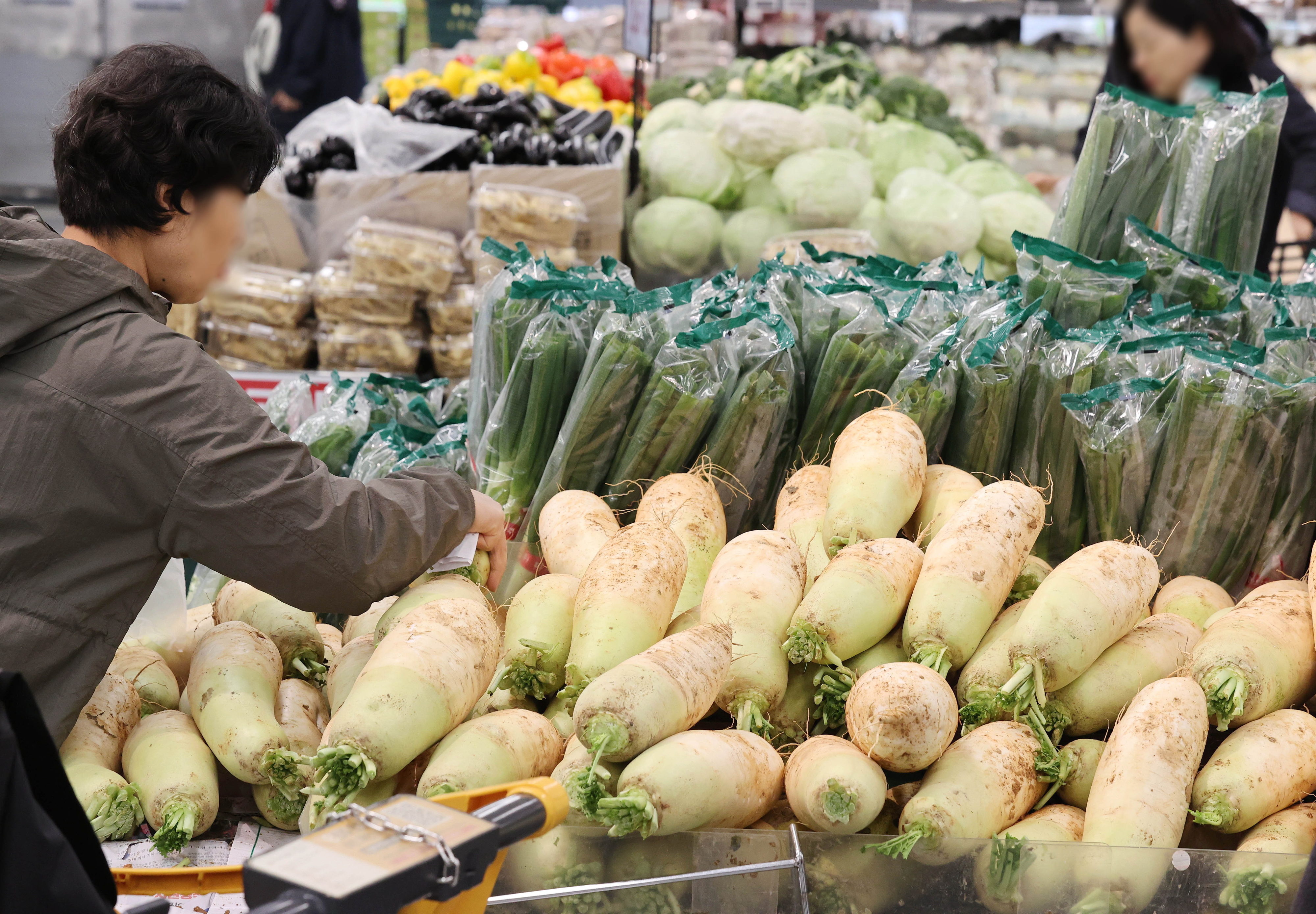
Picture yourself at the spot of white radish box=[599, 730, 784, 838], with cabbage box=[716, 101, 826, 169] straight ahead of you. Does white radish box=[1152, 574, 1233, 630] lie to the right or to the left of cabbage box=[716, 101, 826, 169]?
right

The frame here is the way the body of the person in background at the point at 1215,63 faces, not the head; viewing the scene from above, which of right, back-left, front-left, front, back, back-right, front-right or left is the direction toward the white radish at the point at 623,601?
front-left

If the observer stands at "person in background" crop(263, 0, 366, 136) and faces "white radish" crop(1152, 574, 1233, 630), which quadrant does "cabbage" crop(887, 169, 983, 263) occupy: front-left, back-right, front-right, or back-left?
front-left

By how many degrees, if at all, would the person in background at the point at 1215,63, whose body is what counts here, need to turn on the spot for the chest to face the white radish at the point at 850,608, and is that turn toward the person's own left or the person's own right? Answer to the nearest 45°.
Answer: approximately 45° to the person's own left

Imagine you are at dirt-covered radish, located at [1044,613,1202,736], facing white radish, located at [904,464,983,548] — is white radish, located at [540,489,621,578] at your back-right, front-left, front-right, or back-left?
front-left

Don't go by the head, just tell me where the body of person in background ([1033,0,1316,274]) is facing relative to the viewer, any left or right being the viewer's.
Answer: facing the viewer and to the left of the viewer

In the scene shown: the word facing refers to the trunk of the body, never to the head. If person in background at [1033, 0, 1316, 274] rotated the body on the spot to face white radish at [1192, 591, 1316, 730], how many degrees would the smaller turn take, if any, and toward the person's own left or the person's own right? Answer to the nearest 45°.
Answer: approximately 45° to the person's own left

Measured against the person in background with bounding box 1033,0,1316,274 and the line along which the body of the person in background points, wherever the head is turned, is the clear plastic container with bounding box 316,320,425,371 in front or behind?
in front

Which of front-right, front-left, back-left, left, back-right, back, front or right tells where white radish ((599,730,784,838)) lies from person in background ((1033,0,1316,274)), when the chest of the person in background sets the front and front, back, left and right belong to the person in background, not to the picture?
front-left

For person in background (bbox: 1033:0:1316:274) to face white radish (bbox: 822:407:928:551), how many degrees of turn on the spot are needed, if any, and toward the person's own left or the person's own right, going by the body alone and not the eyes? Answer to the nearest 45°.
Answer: approximately 45° to the person's own left

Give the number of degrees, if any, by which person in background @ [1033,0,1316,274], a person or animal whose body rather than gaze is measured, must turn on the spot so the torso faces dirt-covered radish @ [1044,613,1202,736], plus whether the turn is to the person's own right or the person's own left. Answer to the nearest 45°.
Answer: approximately 45° to the person's own left

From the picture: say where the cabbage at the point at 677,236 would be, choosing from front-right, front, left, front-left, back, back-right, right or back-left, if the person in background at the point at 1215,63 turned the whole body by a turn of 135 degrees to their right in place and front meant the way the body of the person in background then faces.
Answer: left

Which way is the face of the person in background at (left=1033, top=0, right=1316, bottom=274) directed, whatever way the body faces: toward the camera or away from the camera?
toward the camera

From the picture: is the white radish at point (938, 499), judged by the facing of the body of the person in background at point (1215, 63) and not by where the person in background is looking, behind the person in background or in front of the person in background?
in front

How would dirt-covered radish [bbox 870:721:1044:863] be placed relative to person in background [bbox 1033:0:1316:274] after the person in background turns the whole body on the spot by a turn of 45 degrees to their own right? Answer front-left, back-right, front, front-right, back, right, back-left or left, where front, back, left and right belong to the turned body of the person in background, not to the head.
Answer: left
